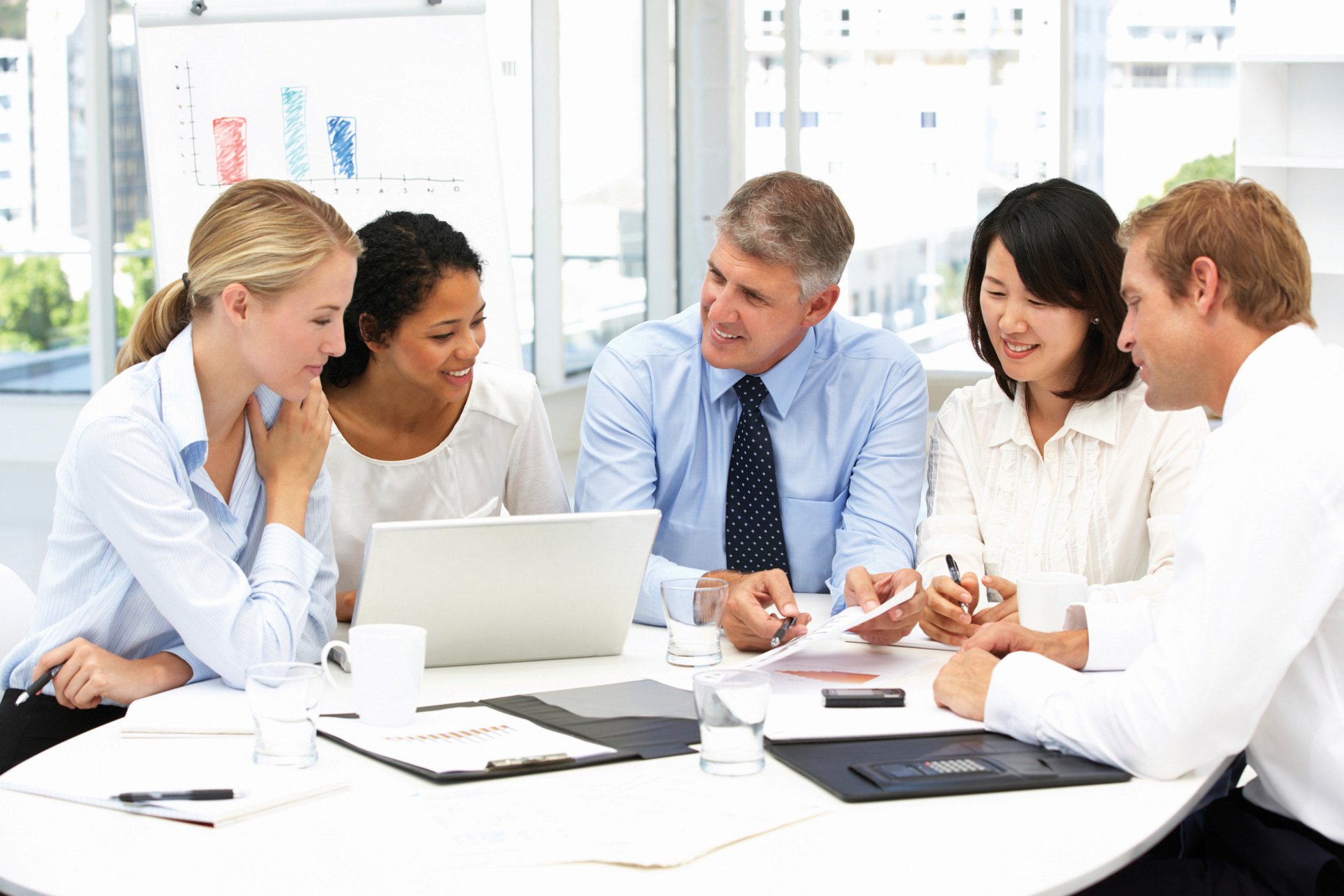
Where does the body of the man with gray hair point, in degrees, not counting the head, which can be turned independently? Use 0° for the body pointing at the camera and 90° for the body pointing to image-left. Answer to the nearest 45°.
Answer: approximately 0°

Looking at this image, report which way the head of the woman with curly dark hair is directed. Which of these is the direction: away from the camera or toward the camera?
toward the camera

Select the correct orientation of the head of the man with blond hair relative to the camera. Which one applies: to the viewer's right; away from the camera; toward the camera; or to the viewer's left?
to the viewer's left

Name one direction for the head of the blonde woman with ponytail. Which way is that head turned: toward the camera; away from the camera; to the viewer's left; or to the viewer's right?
to the viewer's right

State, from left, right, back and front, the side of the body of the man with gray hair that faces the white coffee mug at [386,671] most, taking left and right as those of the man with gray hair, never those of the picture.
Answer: front

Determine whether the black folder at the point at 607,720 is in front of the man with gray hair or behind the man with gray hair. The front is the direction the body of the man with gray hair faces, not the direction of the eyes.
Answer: in front

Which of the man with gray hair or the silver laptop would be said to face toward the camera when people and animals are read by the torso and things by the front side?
the man with gray hair

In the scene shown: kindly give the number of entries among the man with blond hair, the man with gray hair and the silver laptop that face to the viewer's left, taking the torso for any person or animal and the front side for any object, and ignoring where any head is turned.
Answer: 1

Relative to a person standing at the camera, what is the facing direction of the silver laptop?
facing away from the viewer

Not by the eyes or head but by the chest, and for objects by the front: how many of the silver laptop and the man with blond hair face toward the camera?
0

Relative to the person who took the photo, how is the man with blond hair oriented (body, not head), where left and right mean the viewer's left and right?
facing to the left of the viewer

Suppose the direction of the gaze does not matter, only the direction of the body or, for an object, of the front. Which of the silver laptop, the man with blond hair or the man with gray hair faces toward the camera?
the man with gray hair
